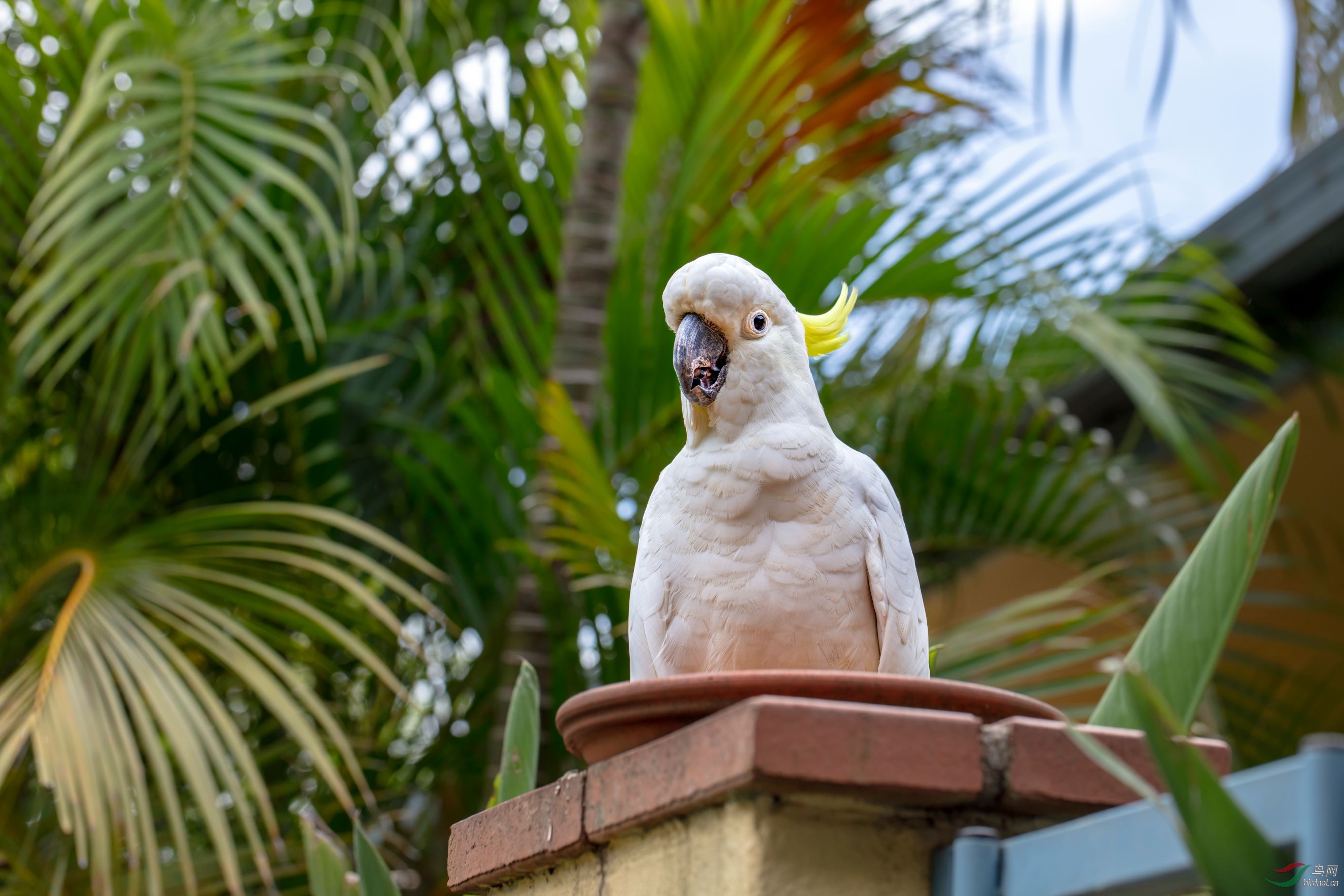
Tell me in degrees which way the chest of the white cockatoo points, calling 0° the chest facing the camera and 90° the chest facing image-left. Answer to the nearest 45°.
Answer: approximately 0°

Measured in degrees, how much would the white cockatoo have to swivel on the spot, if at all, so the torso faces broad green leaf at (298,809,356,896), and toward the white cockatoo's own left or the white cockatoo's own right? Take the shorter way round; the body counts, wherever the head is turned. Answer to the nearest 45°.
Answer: approximately 135° to the white cockatoo's own right
